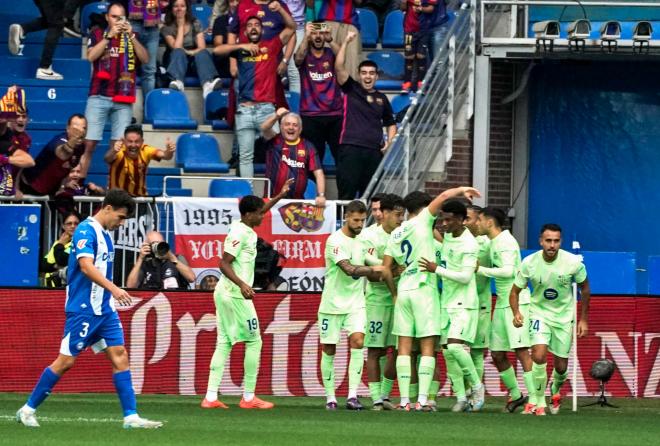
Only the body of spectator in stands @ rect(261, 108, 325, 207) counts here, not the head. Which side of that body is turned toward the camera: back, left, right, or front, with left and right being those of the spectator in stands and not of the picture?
front

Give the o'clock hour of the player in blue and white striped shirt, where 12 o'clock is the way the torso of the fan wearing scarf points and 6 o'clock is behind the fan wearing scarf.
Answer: The player in blue and white striped shirt is roughly at 12 o'clock from the fan wearing scarf.

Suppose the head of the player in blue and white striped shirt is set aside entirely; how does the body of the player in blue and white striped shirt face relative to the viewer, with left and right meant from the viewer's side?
facing to the right of the viewer

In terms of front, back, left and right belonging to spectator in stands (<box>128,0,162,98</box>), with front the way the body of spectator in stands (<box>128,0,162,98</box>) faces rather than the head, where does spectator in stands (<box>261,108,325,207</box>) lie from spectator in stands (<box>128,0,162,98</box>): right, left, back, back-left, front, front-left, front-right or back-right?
front-left

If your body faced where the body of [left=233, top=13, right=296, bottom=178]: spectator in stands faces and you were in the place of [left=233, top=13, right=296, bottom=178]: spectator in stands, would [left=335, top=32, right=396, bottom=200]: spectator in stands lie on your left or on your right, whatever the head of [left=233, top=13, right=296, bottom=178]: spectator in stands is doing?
on your left

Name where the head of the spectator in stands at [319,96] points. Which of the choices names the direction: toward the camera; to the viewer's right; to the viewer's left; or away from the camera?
toward the camera

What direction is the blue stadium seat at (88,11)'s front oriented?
toward the camera

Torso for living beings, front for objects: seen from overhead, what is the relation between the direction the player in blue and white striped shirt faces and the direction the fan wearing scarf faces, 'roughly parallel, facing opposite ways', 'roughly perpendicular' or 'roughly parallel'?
roughly perpendicular

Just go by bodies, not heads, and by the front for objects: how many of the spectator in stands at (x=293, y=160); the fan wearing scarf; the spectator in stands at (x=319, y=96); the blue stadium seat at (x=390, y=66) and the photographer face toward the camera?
5

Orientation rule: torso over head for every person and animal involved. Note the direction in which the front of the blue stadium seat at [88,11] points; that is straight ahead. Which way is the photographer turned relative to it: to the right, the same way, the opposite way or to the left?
the same way

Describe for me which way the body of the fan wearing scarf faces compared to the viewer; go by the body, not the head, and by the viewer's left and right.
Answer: facing the viewer

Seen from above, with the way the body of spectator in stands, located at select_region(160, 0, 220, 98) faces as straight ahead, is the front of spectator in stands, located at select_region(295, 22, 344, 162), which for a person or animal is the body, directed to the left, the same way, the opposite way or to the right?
the same way

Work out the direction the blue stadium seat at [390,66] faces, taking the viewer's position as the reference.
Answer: facing the viewer

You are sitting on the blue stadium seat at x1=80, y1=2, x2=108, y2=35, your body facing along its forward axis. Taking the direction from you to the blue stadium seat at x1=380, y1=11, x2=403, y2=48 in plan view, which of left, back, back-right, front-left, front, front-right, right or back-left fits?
left

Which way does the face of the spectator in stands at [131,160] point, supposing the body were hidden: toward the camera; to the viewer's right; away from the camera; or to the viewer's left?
toward the camera

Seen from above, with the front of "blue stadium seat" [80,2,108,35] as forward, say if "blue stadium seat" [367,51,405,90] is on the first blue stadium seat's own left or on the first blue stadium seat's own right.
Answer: on the first blue stadium seat's own left

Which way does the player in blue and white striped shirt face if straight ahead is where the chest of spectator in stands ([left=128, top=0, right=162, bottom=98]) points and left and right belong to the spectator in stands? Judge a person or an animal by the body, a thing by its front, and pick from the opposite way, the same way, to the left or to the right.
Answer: to the left
